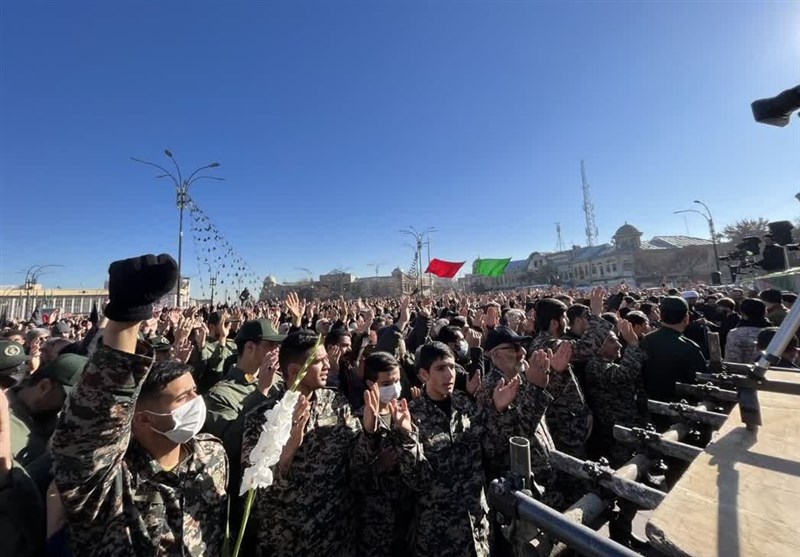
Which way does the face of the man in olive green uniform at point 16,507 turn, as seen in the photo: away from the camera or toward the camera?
toward the camera

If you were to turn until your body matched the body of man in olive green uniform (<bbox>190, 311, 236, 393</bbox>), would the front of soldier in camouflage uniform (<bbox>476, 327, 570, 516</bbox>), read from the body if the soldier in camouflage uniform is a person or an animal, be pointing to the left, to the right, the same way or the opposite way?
the same way

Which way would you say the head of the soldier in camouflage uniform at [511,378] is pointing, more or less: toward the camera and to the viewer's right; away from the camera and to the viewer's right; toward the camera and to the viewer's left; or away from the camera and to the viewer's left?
toward the camera and to the viewer's right

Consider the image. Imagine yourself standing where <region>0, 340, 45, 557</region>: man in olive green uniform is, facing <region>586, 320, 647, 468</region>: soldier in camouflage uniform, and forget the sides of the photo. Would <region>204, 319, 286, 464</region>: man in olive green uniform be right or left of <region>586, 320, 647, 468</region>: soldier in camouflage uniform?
left

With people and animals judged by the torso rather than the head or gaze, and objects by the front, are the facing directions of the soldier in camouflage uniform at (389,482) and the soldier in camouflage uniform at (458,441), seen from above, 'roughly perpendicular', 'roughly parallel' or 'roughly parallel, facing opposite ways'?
roughly parallel

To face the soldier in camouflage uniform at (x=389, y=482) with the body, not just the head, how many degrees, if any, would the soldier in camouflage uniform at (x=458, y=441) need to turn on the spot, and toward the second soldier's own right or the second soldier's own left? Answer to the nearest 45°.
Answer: approximately 135° to the second soldier's own right

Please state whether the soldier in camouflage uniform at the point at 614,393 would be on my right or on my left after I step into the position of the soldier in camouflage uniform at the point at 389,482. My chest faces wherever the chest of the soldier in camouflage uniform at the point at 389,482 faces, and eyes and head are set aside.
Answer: on my left

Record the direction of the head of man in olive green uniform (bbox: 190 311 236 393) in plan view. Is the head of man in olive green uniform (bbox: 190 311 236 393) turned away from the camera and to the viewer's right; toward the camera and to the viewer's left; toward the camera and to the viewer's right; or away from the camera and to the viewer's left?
toward the camera and to the viewer's right

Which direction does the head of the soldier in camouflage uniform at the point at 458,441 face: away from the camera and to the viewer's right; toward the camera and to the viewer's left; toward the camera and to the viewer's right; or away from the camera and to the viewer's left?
toward the camera and to the viewer's right

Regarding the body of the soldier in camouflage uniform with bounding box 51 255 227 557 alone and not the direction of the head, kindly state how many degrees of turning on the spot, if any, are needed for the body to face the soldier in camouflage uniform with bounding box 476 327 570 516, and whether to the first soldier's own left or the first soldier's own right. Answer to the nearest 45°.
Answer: approximately 45° to the first soldier's own left
